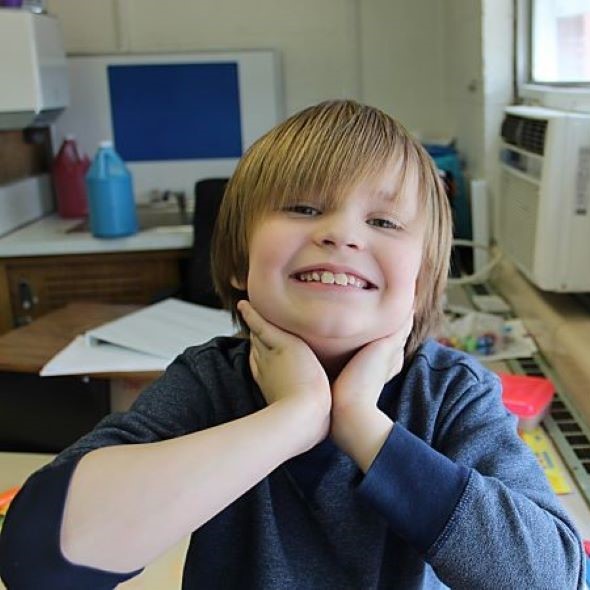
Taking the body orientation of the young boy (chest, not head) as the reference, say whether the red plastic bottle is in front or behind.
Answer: behind

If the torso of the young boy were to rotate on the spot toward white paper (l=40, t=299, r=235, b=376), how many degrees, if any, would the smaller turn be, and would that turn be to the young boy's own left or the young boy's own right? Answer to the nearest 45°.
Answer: approximately 180°

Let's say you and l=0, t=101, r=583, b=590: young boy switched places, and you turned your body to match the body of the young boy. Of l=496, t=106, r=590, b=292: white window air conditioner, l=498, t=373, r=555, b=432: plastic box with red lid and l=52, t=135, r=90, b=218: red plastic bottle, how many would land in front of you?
0

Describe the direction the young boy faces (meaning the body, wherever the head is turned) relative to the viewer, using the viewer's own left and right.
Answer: facing the viewer

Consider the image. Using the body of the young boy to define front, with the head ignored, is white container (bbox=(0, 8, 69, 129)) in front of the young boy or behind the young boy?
behind

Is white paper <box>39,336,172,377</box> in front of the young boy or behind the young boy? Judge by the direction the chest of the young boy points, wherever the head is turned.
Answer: behind

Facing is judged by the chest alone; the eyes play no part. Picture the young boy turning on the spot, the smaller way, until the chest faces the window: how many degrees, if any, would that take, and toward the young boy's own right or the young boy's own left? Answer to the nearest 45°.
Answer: approximately 135° to the young boy's own left

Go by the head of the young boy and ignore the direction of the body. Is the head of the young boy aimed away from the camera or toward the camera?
toward the camera

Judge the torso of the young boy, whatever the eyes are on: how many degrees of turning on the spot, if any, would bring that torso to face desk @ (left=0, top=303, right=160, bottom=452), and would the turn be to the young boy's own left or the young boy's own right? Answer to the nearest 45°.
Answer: approximately 135° to the young boy's own right

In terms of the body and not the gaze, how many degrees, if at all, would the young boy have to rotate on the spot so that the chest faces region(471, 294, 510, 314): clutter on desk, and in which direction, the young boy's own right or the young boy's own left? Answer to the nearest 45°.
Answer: approximately 180°

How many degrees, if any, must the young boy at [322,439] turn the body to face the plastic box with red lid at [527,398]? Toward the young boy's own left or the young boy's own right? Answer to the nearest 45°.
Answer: approximately 135° to the young boy's own left

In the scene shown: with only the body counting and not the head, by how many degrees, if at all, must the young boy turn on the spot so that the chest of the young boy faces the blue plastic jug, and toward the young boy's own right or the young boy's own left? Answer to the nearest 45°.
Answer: approximately 180°
